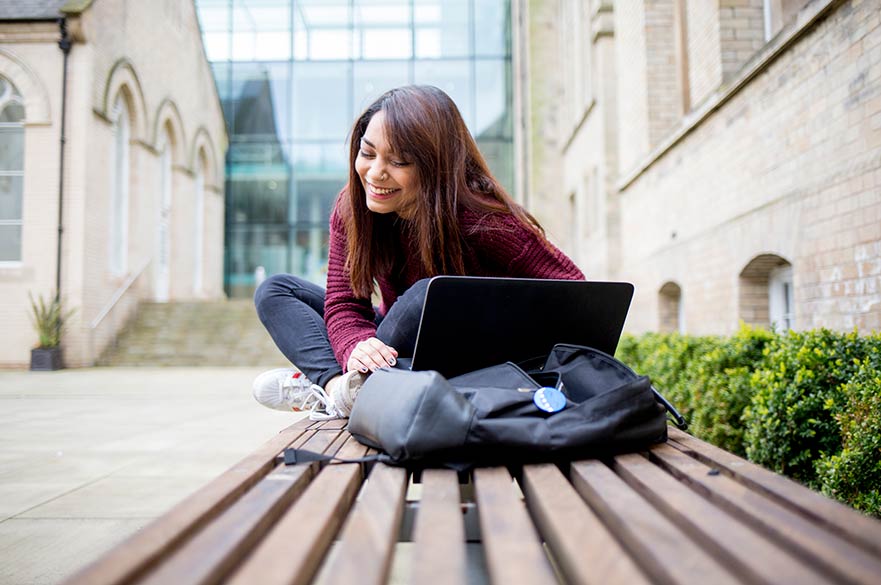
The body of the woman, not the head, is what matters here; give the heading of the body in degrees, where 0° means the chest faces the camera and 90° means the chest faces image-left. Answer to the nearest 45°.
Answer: approximately 45°

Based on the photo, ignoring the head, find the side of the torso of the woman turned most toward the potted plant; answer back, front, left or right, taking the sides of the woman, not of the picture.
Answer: right
